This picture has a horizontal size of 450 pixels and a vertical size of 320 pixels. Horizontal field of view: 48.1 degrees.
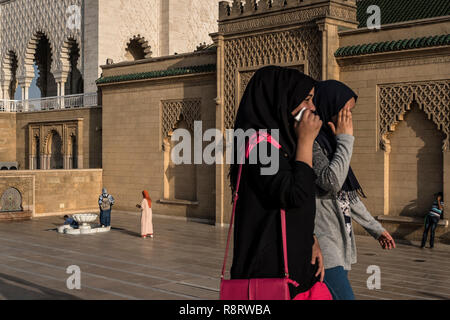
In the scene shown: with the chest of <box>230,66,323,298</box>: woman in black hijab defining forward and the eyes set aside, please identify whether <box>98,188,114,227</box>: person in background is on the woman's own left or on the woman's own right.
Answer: on the woman's own left

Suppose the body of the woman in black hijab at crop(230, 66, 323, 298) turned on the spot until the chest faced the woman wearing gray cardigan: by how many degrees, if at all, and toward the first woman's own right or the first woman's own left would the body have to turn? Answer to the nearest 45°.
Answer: approximately 45° to the first woman's own left

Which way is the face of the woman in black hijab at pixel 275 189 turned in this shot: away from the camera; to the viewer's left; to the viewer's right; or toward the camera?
to the viewer's right

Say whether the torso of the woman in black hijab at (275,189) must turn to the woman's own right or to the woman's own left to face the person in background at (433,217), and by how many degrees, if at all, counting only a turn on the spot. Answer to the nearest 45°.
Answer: approximately 90° to the woman's own left

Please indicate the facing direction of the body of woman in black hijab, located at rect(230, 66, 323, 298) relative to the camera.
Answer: to the viewer's right

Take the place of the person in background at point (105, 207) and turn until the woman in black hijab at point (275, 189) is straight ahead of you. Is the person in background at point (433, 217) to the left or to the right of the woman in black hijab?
left

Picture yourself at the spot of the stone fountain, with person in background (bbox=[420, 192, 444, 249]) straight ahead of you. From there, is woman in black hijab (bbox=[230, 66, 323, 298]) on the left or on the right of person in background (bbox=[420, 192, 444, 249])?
right
